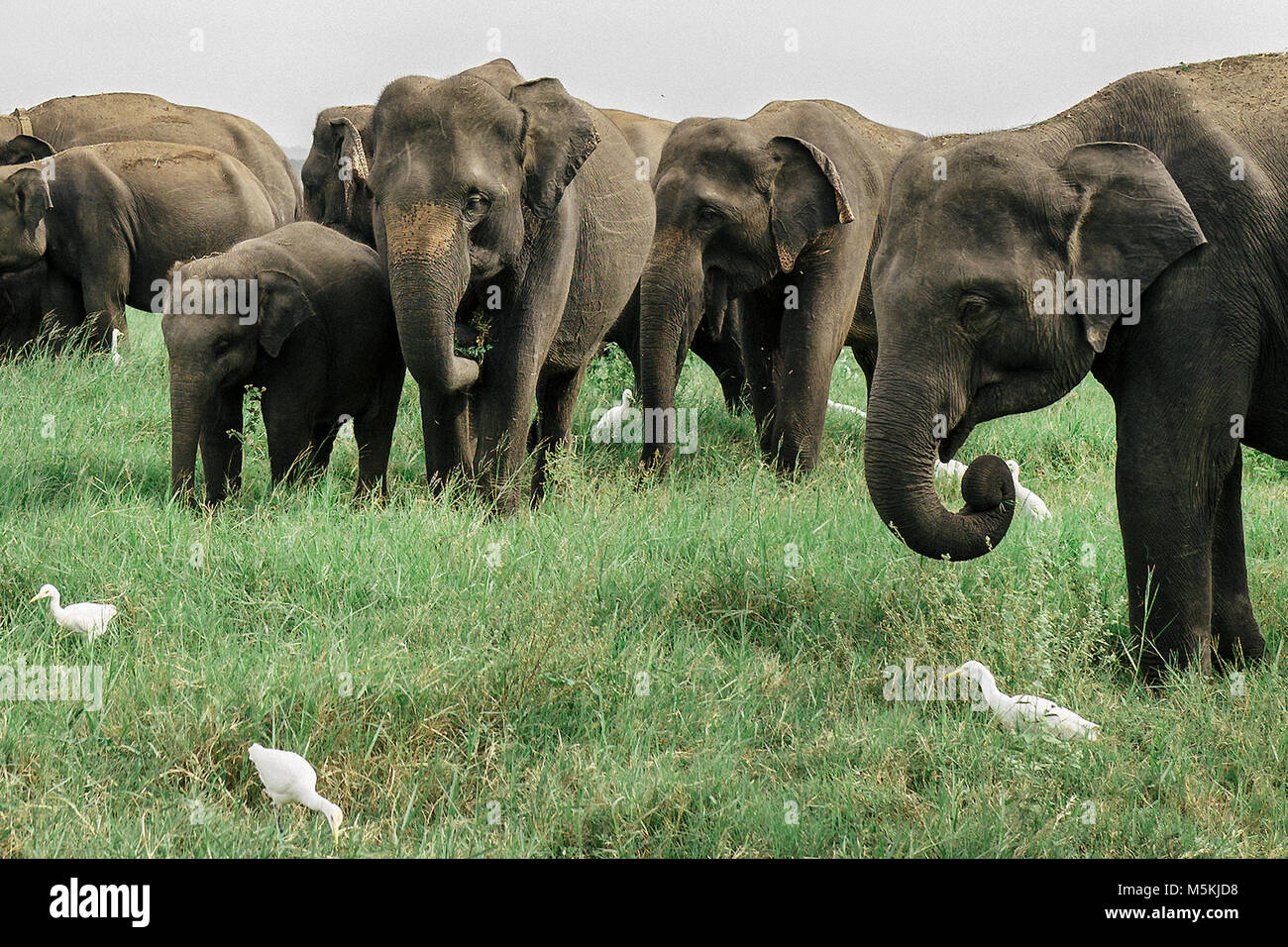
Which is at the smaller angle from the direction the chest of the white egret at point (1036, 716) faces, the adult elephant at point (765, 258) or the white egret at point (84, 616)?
the white egret

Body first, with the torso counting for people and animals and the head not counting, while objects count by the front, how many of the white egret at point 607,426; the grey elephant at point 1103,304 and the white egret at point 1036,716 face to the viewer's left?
2

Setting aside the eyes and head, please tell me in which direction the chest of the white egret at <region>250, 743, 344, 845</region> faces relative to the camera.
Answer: to the viewer's right

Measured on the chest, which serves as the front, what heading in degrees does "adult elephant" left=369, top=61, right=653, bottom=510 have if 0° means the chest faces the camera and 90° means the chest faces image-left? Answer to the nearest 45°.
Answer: approximately 45°

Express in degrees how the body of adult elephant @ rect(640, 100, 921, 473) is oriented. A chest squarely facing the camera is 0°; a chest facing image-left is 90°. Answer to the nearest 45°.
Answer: approximately 45°

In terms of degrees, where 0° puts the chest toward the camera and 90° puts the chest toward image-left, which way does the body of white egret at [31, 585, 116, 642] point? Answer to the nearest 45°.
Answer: approximately 90°

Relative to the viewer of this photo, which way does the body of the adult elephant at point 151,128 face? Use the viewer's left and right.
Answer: facing to the left of the viewer

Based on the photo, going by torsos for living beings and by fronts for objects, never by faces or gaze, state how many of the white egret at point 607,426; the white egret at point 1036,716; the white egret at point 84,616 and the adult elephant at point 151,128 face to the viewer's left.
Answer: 3

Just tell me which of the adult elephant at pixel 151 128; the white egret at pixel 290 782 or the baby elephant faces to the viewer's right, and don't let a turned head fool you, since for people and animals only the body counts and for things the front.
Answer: the white egret

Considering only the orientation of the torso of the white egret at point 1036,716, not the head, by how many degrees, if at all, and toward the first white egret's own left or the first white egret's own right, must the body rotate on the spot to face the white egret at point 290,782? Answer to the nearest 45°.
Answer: approximately 45° to the first white egret's own left

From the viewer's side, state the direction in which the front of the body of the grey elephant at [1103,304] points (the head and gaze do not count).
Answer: to the viewer's left

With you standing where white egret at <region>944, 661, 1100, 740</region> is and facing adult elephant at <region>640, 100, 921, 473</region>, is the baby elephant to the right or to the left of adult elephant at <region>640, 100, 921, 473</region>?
left

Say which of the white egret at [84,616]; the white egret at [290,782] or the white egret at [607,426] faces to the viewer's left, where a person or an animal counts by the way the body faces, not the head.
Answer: the white egret at [84,616]
